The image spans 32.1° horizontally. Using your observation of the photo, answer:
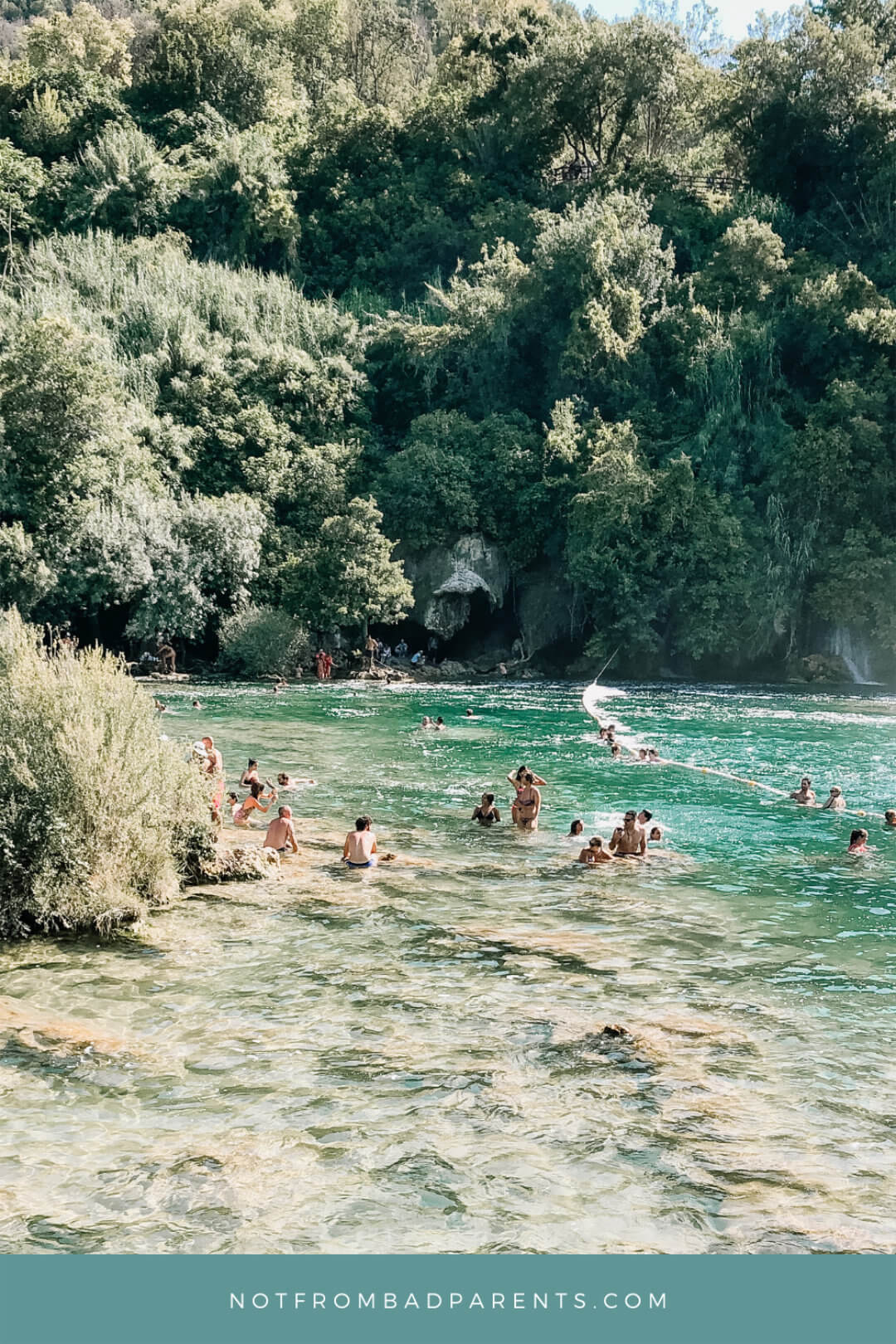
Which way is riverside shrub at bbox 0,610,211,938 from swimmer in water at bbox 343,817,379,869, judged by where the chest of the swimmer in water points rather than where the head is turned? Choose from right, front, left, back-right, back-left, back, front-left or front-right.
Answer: back-left

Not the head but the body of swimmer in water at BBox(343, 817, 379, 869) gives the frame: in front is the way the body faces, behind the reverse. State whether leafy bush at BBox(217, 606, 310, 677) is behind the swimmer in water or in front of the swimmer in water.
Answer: in front

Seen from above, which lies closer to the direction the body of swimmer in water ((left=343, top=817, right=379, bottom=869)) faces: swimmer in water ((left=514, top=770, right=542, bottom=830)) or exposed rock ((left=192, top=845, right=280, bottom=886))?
the swimmer in water

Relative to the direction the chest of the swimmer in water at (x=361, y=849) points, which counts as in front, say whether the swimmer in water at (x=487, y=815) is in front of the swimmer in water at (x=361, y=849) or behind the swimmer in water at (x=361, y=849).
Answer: in front

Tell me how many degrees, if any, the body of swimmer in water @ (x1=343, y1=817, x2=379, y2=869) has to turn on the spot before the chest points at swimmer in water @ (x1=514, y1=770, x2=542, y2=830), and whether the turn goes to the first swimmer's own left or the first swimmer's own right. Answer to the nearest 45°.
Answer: approximately 45° to the first swimmer's own right

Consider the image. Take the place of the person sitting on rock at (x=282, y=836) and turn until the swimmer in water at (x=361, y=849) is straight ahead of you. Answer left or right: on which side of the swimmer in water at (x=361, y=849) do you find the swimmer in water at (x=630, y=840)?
left

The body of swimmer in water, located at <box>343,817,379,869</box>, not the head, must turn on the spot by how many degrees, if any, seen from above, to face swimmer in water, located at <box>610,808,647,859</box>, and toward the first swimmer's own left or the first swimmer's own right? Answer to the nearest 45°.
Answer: approximately 90° to the first swimmer's own right

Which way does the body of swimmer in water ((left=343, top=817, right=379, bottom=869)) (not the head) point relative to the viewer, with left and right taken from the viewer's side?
facing away from the viewer

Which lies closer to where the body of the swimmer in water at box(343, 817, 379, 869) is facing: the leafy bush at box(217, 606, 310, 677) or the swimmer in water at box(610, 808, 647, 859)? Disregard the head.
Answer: the leafy bush

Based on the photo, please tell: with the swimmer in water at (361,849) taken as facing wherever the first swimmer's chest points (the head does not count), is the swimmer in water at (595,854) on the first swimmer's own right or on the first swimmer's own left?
on the first swimmer's own right

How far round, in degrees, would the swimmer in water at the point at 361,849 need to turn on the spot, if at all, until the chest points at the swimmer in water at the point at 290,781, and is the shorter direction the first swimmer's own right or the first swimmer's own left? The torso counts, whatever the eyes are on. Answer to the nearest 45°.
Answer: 0° — they already face them
